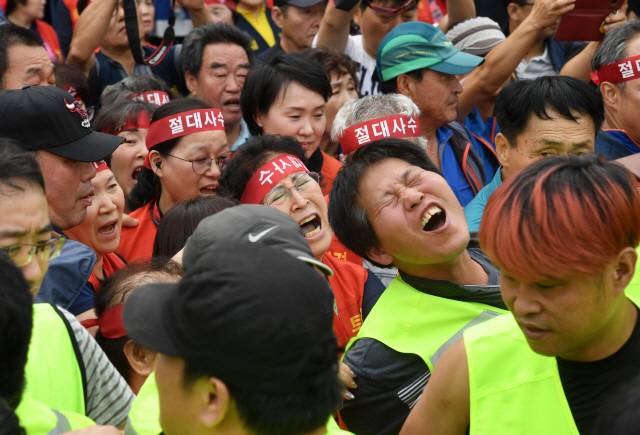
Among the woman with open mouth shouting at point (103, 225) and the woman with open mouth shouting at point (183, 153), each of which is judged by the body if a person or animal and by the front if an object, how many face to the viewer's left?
0

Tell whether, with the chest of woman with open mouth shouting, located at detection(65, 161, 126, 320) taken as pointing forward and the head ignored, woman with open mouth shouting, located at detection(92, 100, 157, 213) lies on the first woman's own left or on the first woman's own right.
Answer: on the first woman's own left

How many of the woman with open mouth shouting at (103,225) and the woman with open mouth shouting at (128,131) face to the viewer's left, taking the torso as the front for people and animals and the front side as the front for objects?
0

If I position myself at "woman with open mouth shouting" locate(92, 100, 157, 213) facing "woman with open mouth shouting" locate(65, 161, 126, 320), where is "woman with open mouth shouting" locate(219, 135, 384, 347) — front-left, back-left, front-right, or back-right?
front-left

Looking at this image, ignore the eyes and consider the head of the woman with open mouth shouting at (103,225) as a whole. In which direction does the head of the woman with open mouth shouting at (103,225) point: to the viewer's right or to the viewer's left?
to the viewer's right

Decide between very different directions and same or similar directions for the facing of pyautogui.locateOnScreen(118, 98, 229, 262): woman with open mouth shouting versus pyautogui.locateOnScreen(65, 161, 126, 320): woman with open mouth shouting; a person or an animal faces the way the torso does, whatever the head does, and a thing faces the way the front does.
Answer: same or similar directions

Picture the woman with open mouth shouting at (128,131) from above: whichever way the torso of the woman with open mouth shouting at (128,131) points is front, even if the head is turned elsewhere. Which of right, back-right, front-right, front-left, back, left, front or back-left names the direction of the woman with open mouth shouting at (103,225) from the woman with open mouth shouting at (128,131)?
front-right

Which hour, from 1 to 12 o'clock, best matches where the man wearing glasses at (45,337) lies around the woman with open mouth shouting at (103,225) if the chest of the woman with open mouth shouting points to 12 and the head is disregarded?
The man wearing glasses is roughly at 2 o'clock from the woman with open mouth shouting.

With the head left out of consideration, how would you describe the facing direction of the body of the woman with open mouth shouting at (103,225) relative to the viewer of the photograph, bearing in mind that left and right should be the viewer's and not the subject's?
facing the viewer and to the right of the viewer

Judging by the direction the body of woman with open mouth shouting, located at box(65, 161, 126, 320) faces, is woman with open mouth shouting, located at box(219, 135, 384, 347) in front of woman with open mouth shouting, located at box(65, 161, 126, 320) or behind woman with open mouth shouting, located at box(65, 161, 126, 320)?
in front

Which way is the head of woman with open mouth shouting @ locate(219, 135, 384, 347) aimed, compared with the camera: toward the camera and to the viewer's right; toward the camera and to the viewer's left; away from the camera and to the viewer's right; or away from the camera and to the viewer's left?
toward the camera and to the viewer's right

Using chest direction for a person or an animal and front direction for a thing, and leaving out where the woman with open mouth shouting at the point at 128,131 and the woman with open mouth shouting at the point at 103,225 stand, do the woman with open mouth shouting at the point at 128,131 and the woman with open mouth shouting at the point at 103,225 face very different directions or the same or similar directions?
same or similar directions

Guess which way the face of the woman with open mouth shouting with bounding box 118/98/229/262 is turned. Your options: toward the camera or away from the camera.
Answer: toward the camera

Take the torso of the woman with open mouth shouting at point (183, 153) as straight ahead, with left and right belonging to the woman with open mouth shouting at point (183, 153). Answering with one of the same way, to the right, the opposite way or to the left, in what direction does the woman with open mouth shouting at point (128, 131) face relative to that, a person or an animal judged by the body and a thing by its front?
the same way

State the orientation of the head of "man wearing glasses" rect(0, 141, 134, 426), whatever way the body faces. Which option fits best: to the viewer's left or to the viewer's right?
to the viewer's right

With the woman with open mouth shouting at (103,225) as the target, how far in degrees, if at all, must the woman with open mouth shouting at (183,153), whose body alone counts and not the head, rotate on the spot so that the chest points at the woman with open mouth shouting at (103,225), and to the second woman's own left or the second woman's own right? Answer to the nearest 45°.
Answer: approximately 90° to the second woman's own right

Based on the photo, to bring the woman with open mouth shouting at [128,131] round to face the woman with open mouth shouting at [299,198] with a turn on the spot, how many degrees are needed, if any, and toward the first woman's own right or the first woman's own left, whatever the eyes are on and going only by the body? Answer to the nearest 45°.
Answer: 0° — they already face them
